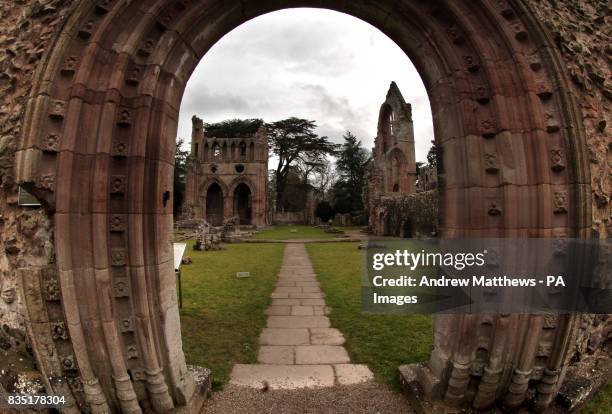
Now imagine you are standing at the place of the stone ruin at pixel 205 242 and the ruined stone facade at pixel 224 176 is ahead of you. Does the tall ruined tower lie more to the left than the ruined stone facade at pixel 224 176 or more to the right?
right

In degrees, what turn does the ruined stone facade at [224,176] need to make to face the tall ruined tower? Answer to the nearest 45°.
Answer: approximately 45° to its left

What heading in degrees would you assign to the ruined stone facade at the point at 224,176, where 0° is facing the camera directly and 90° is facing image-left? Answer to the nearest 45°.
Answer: approximately 0°

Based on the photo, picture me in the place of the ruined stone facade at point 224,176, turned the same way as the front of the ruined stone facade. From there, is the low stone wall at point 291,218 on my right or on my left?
on my left

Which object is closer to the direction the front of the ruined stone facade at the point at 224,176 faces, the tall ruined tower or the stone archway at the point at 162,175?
the stone archway

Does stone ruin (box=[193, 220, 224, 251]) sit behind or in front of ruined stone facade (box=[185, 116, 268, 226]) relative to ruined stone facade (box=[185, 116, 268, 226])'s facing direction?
in front

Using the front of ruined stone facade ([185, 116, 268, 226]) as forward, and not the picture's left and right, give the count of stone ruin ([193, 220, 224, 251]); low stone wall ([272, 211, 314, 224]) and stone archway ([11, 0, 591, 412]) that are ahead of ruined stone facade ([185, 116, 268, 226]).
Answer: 2

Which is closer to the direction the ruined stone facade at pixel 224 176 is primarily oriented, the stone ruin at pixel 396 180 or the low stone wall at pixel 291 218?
the stone ruin

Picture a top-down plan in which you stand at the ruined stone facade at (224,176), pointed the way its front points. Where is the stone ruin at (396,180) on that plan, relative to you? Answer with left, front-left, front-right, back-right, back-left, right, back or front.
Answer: front-left

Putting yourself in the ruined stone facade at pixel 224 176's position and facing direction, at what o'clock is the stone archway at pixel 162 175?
The stone archway is roughly at 12 o'clock from the ruined stone facade.
